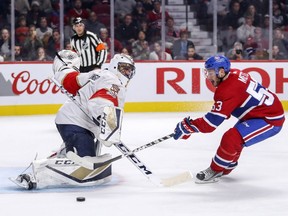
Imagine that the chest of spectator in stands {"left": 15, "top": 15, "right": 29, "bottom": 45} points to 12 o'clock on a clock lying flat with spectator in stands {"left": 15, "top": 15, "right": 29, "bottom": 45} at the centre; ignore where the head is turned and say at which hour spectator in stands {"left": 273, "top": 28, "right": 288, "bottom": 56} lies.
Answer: spectator in stands {"left": 273, "top": 28, "right": 288, "bottom": 56} is roughly at 9 o'clock from spectator in stands {"left": 15, "top": 15, "right": 29, "bottom": 45}.

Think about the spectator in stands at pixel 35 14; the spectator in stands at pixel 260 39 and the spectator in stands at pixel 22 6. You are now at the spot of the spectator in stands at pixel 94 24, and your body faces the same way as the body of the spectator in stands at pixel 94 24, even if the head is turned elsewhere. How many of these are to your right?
2

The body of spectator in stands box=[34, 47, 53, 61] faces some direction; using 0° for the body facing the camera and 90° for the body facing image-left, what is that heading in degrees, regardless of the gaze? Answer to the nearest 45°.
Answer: approximately 0°

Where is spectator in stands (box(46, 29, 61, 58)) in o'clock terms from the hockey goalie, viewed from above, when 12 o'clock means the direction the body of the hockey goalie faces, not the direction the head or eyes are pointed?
The spectator in stands is roughly at 9 o'clock from the hockey goalie.

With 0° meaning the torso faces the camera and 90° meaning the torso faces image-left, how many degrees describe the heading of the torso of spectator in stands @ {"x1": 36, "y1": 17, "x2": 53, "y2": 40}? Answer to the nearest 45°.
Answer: approximately 0°

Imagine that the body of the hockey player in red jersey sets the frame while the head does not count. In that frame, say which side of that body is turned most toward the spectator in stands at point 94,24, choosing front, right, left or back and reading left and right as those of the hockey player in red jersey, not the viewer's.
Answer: right
